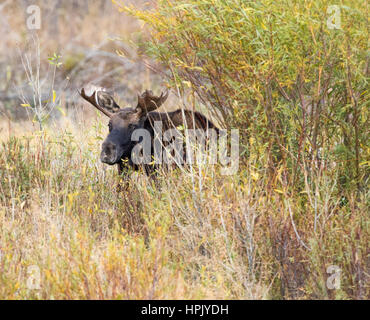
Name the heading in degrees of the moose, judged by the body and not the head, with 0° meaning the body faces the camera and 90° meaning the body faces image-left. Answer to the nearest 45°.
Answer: approximately 45°
